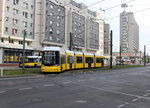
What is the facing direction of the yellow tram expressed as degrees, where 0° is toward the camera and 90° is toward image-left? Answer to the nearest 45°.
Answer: approximately 45°
